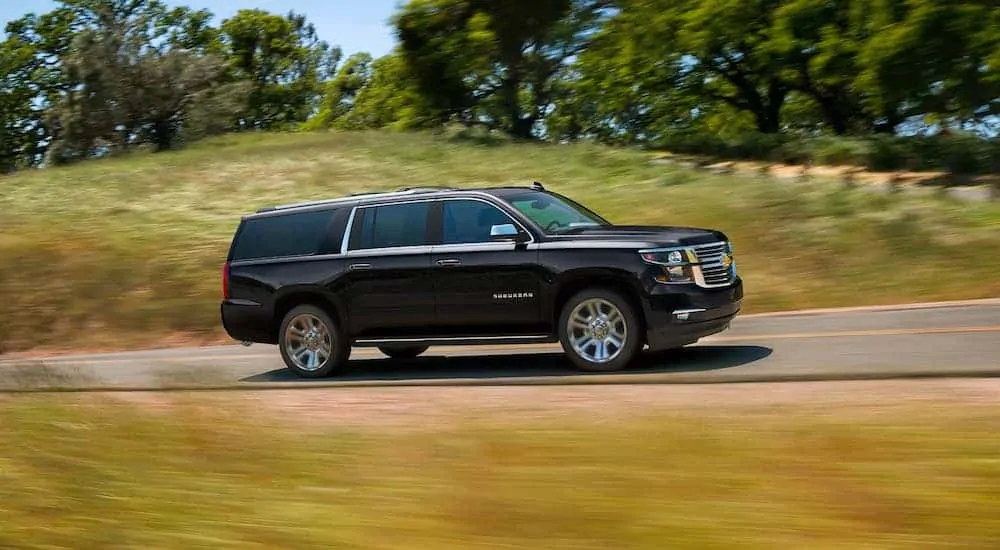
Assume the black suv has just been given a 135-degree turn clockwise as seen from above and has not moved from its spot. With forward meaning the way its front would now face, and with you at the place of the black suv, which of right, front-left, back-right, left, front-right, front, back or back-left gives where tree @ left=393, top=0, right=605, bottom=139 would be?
right

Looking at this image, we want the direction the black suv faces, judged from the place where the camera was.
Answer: facing the viewer and to the right of the viewer
